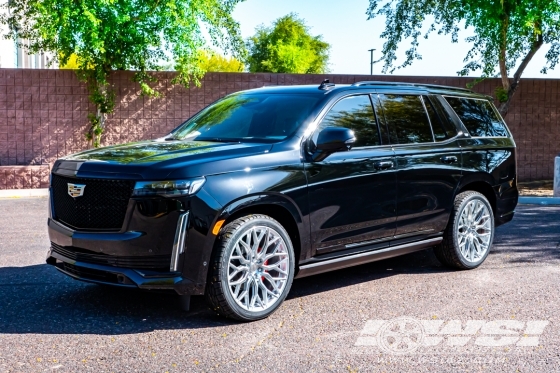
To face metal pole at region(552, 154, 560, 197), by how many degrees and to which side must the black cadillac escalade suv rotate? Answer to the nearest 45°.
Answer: approximately 180°

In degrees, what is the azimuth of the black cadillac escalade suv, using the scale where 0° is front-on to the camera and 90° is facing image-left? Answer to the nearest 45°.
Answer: approximately 45°

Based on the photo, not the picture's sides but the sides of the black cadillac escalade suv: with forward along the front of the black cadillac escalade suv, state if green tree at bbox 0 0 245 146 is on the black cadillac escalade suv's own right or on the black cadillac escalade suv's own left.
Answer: on the black cadillac escalade suv's own right
